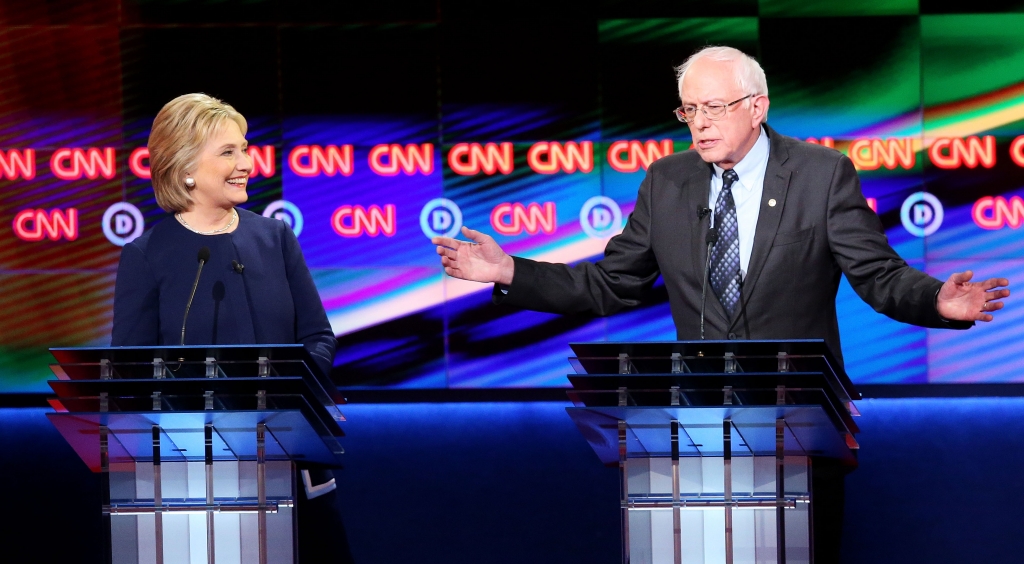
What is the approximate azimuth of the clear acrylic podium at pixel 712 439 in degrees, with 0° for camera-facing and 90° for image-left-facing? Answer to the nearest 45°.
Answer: approximately 0°

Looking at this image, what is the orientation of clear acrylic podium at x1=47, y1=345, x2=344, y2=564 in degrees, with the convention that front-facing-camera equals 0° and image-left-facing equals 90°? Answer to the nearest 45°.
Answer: approximately 0°

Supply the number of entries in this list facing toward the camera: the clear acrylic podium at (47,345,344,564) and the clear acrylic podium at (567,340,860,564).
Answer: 2

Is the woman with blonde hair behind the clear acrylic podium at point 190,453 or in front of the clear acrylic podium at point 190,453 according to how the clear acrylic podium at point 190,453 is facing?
behind

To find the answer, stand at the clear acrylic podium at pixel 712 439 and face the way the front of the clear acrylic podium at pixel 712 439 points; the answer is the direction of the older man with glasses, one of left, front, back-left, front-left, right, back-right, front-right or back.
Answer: back
